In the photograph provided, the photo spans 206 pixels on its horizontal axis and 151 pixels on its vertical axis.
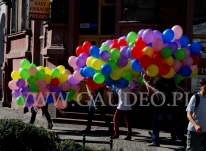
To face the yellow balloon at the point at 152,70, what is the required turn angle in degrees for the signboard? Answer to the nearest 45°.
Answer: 0° — it already faces it

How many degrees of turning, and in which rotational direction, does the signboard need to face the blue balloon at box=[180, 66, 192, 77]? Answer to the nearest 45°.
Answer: approximately 45° to its left

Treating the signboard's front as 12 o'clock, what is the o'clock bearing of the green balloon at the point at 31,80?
The green balloon is roughly at 12 o'clock from the signboard.

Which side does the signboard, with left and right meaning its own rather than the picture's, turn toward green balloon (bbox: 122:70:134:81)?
front

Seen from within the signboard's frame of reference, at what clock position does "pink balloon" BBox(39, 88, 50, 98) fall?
The pink balloon is roughly at 12 o'clock from the signboard.

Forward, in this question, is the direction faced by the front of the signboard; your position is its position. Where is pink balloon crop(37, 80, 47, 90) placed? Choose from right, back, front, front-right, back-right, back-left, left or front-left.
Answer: front

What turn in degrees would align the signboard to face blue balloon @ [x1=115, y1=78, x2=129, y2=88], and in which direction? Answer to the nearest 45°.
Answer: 0° — it already faces it

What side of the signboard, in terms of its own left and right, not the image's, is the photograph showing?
front

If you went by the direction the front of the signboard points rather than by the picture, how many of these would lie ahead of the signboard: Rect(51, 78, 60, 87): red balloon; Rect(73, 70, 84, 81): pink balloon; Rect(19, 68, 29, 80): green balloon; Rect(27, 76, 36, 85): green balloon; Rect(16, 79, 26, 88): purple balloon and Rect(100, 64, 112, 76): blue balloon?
6

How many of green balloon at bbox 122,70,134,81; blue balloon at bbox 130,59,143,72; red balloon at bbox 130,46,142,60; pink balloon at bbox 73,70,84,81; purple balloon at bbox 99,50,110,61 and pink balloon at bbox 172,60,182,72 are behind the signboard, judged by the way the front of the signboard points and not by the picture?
0

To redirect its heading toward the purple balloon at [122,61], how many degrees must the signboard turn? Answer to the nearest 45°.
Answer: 0° — it already faces it

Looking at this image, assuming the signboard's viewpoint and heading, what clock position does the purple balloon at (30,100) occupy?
The purple balloon is roughly at 12 o'clock from the signboard.

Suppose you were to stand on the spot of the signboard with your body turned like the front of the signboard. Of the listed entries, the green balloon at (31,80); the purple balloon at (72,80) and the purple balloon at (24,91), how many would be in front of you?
3

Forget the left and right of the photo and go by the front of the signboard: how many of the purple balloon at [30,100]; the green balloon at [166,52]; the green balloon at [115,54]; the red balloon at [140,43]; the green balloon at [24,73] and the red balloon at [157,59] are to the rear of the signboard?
0

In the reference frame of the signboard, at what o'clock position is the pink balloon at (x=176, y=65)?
The pink balloon is roughly at 11 o'clock from the signboard.

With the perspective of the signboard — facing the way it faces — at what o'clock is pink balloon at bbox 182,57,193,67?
The pink balloon is roughly at 11 o'clock from the signboard.

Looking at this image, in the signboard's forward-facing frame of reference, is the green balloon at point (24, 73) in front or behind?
in front

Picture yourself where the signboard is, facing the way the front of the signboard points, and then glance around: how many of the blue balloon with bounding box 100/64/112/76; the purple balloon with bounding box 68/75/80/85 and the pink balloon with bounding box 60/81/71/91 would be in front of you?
3

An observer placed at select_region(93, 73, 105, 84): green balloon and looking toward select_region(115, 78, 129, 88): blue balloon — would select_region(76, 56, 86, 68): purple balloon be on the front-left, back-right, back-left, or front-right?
back-left
